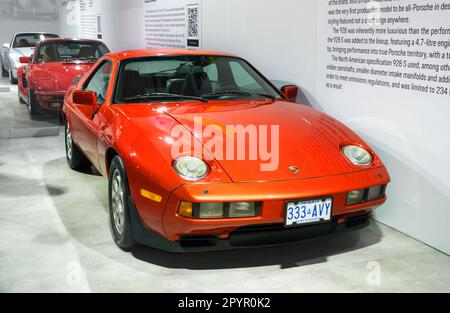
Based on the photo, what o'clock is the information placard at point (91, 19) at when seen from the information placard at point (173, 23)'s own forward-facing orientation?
the information placard at point (91, 19) is roughly at 4 o'clock from the information placard at point (173, 23).

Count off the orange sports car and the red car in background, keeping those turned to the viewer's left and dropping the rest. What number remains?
0

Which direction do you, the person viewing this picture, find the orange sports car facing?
facing the viewer and to the right of the viewer

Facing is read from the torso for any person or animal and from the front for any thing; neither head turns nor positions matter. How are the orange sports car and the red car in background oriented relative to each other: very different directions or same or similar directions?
same or similar directions

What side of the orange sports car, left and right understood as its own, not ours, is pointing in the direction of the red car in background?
back
